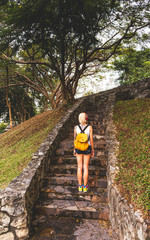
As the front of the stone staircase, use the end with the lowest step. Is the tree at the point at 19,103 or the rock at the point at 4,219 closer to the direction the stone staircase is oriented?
the rock

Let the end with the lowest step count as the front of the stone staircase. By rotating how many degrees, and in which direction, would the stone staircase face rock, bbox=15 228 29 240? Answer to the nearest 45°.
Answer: approximately 45° to its right

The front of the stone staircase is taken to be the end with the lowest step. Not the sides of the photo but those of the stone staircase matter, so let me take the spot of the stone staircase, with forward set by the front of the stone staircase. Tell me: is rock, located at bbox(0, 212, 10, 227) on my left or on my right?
on my right

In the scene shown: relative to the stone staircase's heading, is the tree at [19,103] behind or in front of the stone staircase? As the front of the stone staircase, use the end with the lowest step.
behind

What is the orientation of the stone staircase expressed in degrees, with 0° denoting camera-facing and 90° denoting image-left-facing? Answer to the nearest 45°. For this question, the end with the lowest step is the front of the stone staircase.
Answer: approximately 0°

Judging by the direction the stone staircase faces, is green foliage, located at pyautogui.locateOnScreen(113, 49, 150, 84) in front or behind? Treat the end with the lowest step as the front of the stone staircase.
behind
